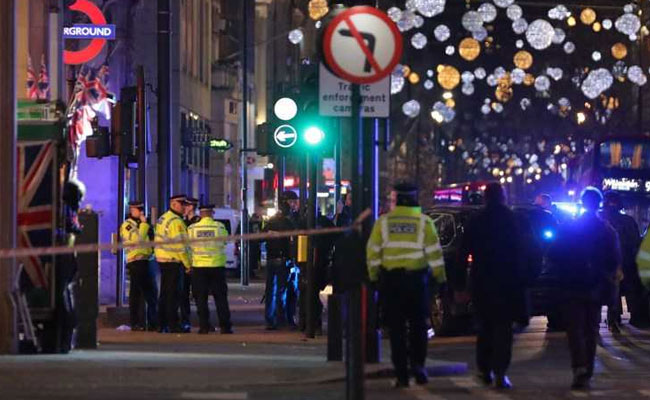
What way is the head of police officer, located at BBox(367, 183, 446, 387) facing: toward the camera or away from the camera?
away from the camera

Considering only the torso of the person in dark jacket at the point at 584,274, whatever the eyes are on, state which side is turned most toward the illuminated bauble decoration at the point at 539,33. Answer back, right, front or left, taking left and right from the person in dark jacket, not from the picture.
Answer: front

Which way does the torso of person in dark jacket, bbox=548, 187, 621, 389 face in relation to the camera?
away from the camera

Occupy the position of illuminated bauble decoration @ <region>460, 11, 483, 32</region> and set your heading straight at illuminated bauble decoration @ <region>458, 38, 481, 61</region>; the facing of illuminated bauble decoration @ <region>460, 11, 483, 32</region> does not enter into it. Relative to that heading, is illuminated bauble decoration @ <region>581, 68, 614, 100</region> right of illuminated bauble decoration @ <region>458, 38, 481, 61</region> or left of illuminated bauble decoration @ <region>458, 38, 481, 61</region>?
right

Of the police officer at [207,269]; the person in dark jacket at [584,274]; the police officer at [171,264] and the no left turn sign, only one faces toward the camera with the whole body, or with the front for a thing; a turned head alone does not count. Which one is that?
the no left turn sign

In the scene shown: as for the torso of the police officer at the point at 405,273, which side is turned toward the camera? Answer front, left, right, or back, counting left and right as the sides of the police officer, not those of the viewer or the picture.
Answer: back

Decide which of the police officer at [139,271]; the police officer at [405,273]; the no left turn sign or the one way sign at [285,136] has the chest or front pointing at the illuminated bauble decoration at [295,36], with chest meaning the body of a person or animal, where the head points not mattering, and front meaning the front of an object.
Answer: the police officer at [405,273]

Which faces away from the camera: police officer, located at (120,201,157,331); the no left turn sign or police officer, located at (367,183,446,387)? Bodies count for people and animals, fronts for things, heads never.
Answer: police officer, located at (367,183,446,387)

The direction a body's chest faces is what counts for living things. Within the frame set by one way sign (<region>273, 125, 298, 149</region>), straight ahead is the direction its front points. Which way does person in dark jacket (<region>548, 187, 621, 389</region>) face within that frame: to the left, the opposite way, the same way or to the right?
the opposite way

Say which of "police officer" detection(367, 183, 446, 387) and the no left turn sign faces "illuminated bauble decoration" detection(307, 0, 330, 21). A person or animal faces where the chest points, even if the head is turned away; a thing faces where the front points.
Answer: the police officer

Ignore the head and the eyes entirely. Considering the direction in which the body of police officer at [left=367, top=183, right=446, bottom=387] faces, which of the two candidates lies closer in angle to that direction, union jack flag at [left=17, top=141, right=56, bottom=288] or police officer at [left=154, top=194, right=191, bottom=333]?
the police officer
